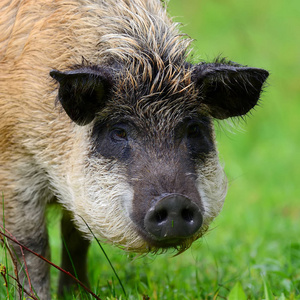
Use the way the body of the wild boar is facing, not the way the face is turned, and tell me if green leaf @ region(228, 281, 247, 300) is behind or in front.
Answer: in front

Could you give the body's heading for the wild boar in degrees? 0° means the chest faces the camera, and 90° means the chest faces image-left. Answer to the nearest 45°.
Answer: approximately 315°
